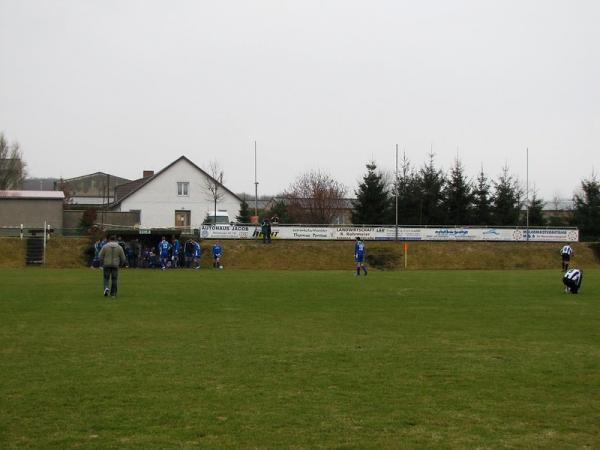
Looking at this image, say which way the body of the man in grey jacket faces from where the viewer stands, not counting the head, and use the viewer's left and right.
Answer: facing away from the viewer

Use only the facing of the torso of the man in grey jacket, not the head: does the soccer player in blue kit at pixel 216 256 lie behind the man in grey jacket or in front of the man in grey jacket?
in front

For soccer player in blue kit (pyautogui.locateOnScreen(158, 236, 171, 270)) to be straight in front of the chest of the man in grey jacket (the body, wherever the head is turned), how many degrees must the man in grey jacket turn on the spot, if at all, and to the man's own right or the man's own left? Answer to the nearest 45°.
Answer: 0° — they already face them

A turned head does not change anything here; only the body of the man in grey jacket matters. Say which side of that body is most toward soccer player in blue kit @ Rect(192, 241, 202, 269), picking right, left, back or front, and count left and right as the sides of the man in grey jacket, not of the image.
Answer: front

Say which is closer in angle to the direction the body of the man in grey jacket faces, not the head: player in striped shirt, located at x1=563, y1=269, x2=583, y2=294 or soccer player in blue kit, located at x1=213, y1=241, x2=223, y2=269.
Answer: the soccer player in blue kit

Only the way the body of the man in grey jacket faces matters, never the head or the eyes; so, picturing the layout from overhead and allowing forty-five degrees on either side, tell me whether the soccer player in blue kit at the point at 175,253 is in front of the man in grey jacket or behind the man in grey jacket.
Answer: in front

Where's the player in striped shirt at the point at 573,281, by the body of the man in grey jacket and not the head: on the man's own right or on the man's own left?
on the man's own right

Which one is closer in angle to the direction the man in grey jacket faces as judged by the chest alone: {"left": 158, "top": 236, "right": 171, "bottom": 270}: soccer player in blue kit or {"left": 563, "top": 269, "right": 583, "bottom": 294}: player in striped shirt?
the soccer player in blue kit
